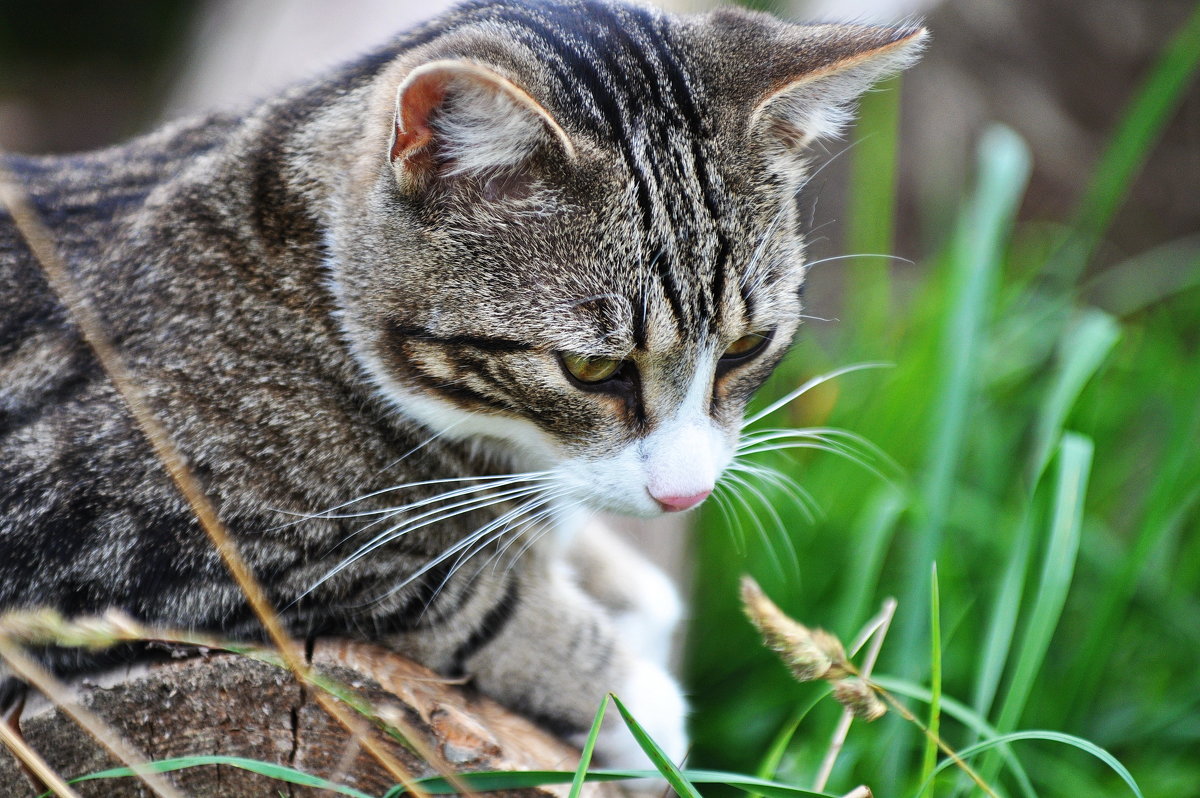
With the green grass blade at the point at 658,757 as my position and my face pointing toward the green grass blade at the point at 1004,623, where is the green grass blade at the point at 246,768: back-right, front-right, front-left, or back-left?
back-left

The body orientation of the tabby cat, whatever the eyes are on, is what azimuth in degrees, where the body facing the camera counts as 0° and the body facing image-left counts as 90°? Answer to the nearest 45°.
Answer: approximately 315°

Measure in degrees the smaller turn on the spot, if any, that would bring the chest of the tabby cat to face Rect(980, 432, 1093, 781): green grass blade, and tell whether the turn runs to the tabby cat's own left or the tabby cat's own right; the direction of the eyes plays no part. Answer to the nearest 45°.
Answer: approximately 45° to the tabby cat's own left
